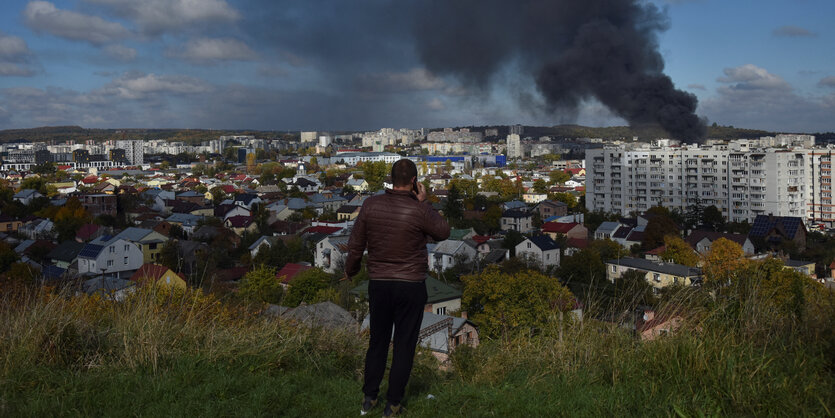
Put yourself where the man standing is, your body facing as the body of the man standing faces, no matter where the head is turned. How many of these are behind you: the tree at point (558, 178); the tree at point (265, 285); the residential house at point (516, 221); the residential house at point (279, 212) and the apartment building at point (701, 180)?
0

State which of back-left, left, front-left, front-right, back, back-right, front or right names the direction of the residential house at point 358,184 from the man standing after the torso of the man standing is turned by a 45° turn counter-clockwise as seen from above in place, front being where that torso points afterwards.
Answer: front-right

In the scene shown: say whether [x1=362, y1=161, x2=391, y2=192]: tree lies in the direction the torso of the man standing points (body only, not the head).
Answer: yes

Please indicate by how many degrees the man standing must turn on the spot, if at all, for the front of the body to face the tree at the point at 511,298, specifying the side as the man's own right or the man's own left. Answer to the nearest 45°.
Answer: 0° — they already face it

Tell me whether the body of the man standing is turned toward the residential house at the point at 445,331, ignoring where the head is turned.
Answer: yes

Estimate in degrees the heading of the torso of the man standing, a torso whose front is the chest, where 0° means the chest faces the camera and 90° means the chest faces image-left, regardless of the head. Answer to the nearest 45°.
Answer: approximately 180°

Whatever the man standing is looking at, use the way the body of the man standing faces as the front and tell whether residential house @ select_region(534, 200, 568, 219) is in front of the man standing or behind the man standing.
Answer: in front

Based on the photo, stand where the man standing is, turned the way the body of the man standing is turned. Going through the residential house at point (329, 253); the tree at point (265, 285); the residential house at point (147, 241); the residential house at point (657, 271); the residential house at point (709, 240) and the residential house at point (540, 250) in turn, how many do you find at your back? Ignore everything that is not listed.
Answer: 0

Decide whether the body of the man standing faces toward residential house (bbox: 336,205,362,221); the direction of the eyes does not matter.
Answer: yes

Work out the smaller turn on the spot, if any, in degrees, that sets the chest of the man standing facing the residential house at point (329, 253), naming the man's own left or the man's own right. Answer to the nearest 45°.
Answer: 0° — they already face it

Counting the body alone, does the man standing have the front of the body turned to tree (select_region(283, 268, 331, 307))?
yes

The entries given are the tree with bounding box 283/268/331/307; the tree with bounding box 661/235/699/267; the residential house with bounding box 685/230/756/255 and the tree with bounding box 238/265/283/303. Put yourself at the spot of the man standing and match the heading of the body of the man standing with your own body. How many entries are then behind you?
0

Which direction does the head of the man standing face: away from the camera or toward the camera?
away from the camera
